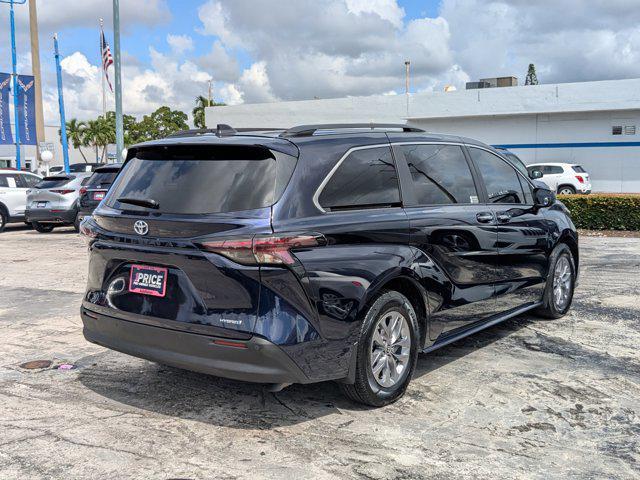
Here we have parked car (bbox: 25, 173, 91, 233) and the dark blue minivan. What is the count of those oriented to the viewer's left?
0

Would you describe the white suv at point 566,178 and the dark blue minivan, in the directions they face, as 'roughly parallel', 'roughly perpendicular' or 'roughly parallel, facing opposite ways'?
roughly perpendicular

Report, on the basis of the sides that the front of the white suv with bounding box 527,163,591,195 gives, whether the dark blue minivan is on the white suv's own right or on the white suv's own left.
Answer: on the white suv's own left

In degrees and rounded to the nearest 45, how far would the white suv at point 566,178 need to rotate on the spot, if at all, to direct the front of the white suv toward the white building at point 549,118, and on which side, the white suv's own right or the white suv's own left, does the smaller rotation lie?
approximately 45° to the white suv's own right

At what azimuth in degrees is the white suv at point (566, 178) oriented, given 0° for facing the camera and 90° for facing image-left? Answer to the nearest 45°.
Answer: approximately 135°

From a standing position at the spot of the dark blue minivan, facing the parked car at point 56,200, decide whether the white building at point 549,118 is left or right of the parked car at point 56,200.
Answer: right

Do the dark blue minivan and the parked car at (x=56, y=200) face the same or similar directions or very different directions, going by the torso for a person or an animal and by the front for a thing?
same or similar directions

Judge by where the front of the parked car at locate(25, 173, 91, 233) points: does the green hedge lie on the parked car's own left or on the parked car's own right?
on the parked car's own right

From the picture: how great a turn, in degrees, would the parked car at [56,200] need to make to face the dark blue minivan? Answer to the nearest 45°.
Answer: approximately 135° to its right

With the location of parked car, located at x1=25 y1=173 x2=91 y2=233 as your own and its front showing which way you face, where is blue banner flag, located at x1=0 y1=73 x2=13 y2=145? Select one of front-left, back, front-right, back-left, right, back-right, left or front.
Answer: front-left

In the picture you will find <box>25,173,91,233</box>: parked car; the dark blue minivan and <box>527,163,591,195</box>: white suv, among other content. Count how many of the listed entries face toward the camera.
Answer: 0

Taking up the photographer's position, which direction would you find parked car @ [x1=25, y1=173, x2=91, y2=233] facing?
facing away from the viewer and to the right of the viewer

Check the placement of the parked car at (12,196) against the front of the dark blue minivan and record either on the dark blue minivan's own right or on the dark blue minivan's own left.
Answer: on the dark blue minivan's own left

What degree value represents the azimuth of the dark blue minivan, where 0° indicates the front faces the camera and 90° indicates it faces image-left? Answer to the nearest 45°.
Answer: approximately 225°

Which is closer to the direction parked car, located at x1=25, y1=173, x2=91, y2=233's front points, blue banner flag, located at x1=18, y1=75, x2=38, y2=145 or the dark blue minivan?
the blue banner flag

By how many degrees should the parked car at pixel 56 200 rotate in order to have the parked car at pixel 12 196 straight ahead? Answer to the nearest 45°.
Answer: approximately 90° to its left
